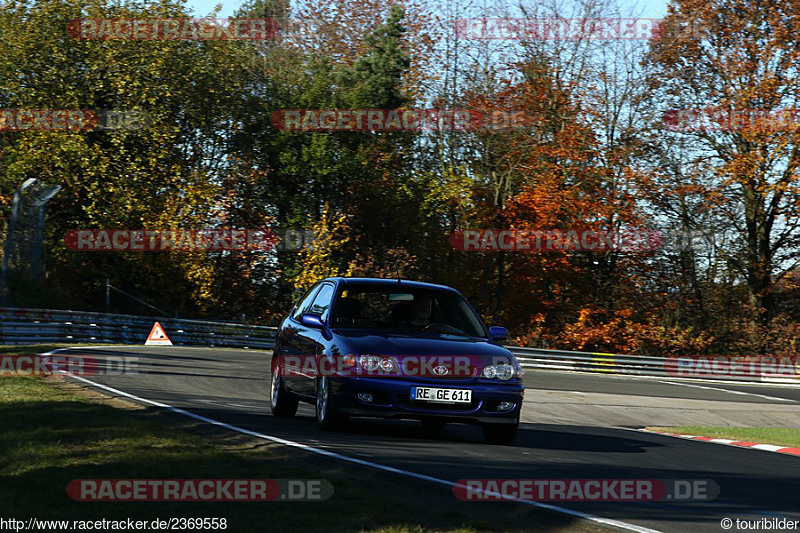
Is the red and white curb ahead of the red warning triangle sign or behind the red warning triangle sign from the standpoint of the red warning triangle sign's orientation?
ahead

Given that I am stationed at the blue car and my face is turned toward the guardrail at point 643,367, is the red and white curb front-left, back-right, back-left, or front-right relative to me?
front-right

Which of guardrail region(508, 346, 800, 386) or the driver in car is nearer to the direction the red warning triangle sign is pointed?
the driver in car

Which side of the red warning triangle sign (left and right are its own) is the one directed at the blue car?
front

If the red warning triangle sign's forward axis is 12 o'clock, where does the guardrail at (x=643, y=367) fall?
The guardrail is roughly at 9 o'clock from the red warning triangle sign.

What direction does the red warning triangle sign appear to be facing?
toward the camera

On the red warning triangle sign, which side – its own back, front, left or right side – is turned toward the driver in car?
front
